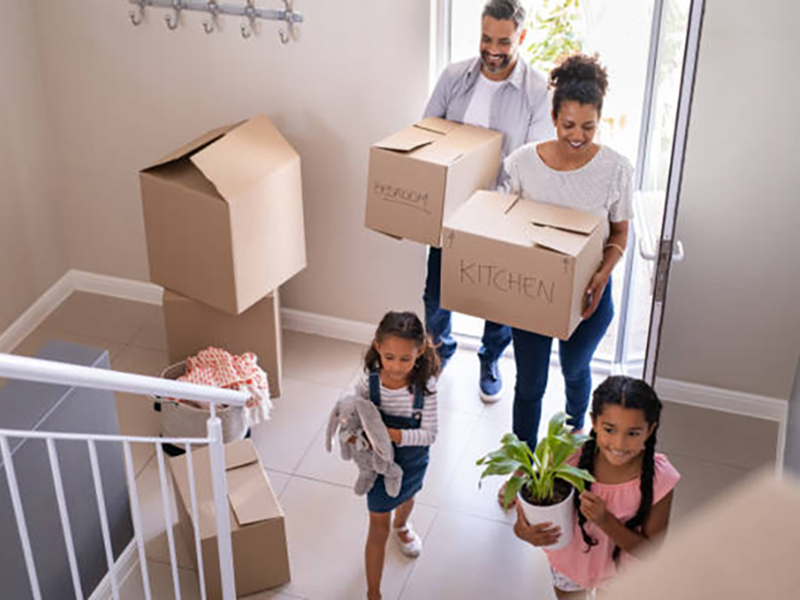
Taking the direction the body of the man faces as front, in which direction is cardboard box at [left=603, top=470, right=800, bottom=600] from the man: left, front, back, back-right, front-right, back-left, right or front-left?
front

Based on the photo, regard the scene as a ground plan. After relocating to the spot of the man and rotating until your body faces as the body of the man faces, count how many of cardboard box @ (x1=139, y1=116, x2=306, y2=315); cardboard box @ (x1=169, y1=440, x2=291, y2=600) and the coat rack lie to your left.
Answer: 0

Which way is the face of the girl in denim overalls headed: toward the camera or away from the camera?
toward the camera

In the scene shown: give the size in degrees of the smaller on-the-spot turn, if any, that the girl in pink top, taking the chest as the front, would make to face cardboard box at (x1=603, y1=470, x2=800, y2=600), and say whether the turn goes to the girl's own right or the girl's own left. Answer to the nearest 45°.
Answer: approximately 45° to the girl's own left

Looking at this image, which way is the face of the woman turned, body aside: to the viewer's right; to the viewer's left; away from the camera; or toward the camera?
toward the camera

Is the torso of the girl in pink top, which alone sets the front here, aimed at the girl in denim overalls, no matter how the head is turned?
no

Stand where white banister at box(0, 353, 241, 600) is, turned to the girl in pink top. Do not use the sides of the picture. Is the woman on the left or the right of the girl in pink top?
left

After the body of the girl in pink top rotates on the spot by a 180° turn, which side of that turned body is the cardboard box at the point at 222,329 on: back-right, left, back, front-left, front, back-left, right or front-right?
left

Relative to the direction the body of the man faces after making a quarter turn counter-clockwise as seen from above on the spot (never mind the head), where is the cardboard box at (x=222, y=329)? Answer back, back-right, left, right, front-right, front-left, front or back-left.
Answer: back

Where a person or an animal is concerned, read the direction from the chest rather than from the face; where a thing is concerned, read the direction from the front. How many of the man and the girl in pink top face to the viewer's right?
0

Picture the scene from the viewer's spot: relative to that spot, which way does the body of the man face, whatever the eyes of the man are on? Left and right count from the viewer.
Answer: facing the viewer

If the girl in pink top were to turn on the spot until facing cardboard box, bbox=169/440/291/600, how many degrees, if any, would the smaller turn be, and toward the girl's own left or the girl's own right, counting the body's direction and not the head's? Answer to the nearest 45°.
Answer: approximately 45° to the girl's own right

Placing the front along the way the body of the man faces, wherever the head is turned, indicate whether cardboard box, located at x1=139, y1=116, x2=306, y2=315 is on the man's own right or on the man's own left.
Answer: on the man's own right

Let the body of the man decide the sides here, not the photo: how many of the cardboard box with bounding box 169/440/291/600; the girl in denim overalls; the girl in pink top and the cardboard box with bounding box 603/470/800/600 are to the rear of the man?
0

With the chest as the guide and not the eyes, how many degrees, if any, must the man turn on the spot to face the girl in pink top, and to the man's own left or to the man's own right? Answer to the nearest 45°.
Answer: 0° — they already face them
